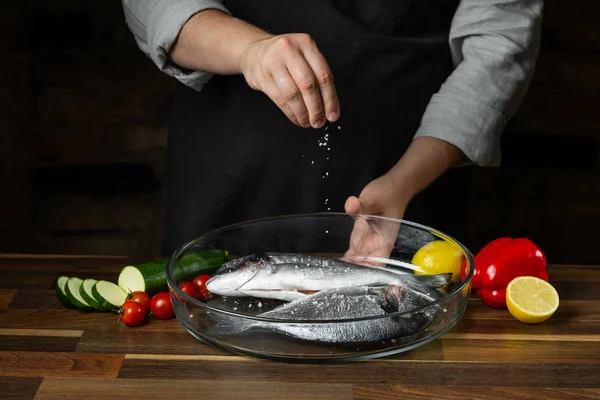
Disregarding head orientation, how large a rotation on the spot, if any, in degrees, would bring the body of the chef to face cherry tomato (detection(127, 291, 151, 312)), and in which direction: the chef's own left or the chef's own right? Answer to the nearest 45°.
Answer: approximately 45° to the chef's own right

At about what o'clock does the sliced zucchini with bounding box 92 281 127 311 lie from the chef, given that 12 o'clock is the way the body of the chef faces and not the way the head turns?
The sliced zucchini is roughly at 1 o'clock from the chef.

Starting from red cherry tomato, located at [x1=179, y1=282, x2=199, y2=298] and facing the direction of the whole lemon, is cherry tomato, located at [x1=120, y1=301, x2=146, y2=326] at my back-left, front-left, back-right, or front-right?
back-right

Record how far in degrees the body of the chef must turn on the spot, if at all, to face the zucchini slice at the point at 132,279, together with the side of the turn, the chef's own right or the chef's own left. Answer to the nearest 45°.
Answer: approximately 45° to the chef's own right

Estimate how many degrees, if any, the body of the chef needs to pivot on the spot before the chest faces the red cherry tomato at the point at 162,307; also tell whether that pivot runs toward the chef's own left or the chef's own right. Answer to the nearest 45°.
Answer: approximately 45° to the chef's own right

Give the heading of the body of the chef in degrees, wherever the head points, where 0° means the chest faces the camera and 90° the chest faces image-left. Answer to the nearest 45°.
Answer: approximately 0°

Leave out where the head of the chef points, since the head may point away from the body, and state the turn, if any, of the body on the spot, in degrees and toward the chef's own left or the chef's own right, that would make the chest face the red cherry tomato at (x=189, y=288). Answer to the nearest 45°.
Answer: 0° — they already face it
